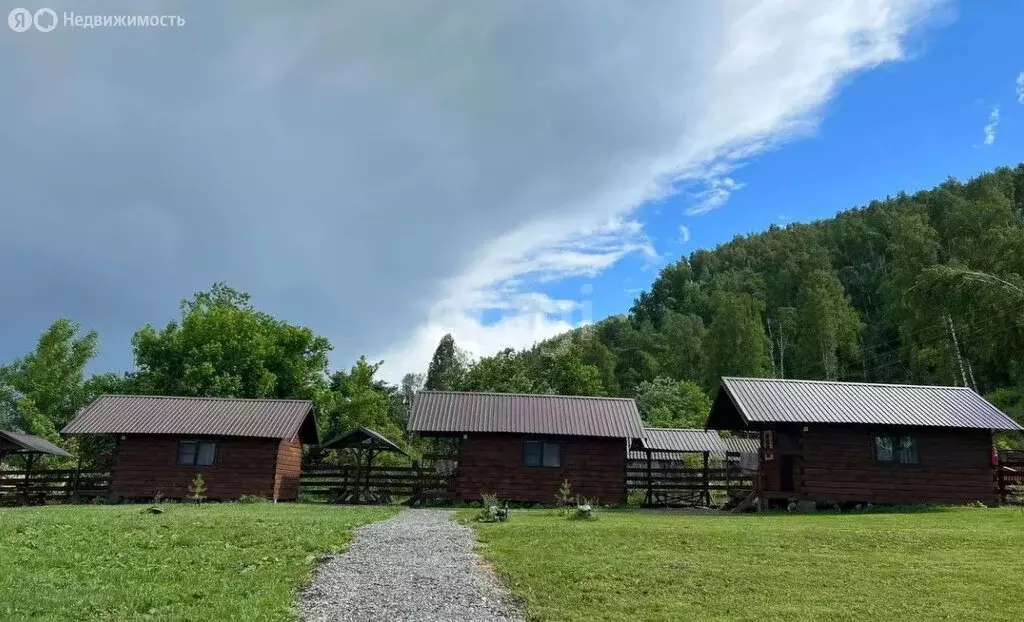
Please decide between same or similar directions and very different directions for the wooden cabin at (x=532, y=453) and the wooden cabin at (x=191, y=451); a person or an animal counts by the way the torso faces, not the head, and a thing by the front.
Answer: same or similar directions

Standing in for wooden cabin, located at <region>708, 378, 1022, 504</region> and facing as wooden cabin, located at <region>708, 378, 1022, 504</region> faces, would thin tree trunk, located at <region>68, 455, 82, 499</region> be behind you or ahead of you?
ahead

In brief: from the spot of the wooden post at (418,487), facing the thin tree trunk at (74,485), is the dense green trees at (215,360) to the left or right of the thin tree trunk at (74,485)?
right

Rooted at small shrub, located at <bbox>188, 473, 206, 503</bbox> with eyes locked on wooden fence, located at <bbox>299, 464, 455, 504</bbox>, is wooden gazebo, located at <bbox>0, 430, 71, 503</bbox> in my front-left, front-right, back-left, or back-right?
back-left

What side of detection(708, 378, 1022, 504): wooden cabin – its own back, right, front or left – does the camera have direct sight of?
left

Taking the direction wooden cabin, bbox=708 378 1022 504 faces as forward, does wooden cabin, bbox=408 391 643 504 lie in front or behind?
in front

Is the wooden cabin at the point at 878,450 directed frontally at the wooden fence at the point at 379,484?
yes
